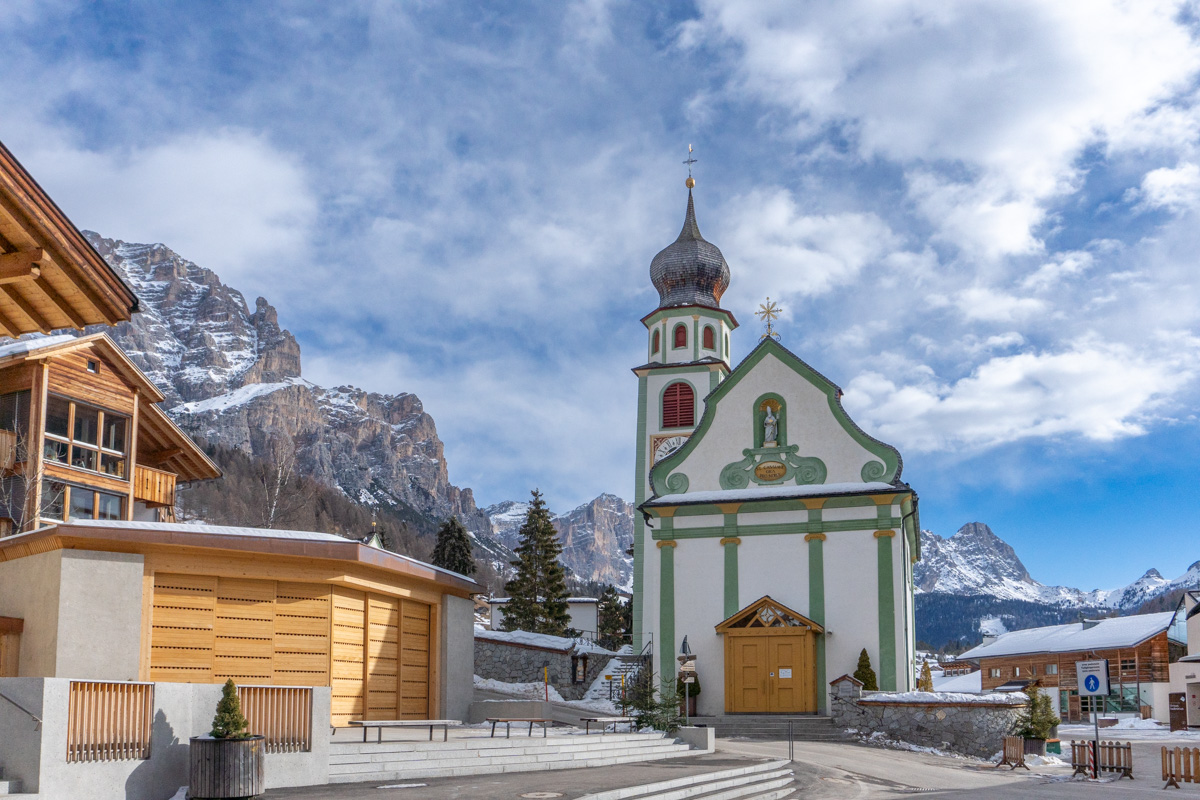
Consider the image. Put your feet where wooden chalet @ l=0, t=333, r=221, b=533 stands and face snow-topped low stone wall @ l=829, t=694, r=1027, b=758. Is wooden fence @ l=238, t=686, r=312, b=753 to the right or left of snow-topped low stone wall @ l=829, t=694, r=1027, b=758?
right

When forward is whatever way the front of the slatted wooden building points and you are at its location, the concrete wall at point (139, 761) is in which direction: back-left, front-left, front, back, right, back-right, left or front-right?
front-right

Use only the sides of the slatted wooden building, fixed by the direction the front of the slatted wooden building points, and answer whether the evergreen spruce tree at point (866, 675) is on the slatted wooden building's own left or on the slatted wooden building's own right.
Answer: on the slatted wooden building's own left

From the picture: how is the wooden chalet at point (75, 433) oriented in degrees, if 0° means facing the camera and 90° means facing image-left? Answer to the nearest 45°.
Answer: approximately 315°

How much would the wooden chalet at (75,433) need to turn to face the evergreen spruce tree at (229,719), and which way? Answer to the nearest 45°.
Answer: approximately 45° to its right

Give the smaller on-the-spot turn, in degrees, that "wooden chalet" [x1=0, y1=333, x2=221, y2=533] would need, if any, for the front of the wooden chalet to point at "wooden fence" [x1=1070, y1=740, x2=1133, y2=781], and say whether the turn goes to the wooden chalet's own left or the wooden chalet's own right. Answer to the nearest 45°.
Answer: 0° — it already faces it

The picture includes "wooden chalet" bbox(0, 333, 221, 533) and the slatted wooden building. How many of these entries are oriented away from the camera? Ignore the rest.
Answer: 0

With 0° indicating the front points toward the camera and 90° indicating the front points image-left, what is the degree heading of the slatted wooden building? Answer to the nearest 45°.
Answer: approximately 315°

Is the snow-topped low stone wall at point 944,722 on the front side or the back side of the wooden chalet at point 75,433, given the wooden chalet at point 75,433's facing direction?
on the front side

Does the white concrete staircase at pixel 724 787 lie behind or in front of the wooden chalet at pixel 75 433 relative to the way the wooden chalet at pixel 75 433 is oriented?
in front

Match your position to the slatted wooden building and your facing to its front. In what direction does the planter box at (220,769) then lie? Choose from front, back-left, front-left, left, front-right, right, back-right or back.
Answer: front-right
